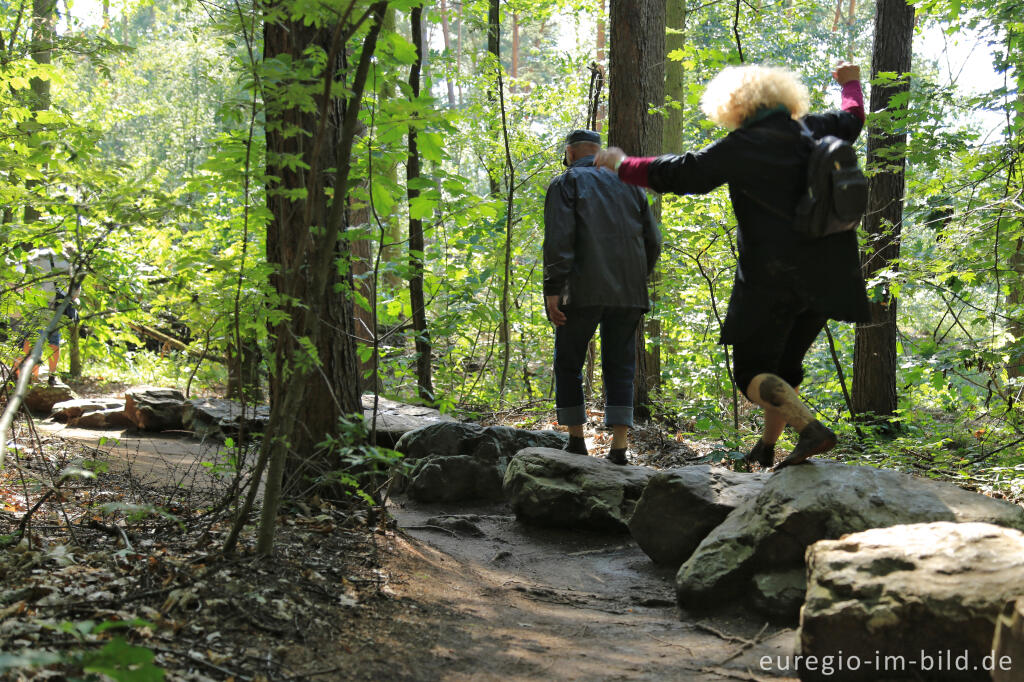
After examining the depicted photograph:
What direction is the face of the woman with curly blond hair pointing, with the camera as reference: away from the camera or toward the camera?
away from the camera

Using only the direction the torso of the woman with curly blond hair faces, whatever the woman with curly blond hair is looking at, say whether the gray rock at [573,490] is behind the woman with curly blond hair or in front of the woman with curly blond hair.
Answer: in front

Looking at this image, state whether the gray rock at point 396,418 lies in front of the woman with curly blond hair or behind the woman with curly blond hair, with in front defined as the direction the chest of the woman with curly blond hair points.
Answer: in front

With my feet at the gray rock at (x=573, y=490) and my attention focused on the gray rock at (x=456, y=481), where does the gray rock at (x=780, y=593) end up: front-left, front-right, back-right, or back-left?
back-left

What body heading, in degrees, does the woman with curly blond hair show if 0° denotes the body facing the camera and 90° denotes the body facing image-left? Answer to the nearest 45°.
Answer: approximately 135°

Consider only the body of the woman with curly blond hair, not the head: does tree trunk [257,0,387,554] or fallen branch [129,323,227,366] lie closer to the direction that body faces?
the fallen branch

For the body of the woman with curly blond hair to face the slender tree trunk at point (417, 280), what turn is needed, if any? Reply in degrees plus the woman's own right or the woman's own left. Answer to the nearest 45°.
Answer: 0° — they already face it
